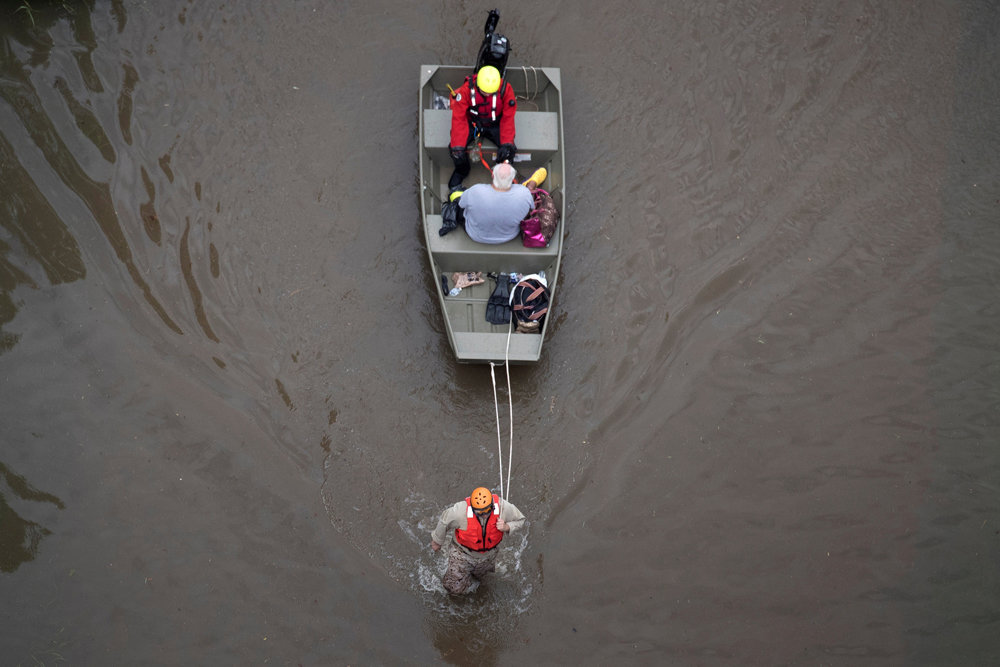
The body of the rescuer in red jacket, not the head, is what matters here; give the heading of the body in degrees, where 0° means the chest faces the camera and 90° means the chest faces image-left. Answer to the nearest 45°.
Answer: approximately 0°

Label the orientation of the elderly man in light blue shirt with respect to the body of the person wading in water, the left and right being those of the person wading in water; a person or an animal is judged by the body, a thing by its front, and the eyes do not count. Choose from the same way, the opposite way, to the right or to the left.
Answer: the opposite way

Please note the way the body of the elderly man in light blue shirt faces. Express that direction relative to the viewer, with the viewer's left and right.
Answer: facing away from the viewer

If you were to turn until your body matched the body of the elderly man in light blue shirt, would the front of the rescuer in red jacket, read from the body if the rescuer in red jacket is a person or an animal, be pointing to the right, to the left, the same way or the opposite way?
the opposite way
